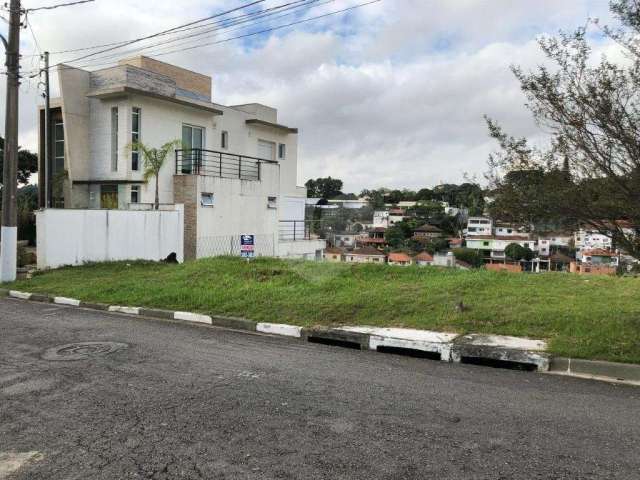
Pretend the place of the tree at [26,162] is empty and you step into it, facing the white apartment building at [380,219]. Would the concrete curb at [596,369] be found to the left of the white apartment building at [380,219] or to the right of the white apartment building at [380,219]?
right

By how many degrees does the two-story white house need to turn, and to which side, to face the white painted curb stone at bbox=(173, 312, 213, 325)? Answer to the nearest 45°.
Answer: approximately 45° to its left

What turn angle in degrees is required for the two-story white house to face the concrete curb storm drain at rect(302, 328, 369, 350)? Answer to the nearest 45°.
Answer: approximately 45° to its left

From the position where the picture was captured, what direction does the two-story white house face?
facing the viewer and to the left of the viewer

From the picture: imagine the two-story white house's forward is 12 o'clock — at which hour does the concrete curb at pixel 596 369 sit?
The concrete curb is roughly at 10 o'clock from the two-story white house.

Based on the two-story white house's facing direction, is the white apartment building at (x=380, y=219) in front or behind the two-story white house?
behind

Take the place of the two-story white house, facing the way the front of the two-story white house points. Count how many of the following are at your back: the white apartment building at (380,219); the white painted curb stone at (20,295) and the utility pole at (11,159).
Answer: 1

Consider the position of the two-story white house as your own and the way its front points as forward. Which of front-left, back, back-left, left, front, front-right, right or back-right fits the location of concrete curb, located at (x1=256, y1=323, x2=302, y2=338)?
front-left

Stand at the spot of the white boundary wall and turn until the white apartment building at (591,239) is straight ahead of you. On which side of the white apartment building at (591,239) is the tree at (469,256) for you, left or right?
left

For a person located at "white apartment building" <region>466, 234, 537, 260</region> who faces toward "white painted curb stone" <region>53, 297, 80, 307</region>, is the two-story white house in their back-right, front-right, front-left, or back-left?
front-right

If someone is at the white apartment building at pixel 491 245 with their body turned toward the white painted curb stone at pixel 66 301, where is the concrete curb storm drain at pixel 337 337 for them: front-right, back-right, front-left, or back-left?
front-left

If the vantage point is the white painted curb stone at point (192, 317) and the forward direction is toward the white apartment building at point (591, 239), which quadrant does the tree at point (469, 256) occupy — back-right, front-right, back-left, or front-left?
front-left

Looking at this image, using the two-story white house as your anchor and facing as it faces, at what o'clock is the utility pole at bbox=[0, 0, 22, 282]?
The utility pole is roughly at 11 o'clock from the two-story white house.

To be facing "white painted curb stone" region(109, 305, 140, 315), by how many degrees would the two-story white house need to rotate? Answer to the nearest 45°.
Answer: approximately 45° to its left

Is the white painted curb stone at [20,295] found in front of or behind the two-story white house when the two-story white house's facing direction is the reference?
in front
